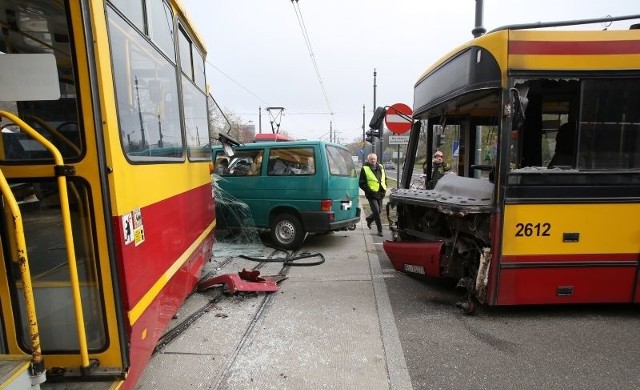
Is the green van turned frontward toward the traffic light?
no

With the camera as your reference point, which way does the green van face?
facing away from the viewer and to the left of the viewer

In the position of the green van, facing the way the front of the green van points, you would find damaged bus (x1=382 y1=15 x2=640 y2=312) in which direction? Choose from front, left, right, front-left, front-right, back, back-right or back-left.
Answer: back

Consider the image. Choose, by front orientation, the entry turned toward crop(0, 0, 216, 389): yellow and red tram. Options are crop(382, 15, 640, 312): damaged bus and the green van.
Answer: the damaged bus

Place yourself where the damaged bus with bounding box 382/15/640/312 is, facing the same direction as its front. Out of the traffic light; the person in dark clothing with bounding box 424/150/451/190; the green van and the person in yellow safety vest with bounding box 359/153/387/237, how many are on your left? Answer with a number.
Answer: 0

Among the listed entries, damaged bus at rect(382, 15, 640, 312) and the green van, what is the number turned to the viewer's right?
0

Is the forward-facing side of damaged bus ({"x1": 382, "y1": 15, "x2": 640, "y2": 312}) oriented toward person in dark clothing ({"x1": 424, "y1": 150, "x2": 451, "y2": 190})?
no

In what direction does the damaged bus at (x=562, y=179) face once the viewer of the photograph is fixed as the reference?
facing the viewer and to the left of the viewer

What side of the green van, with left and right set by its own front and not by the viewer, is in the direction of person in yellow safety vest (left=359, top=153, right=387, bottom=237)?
back

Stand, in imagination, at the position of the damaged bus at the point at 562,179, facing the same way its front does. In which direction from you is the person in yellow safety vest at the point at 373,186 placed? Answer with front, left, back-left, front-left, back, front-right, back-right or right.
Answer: right

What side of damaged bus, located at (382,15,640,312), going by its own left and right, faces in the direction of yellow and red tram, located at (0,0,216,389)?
front
